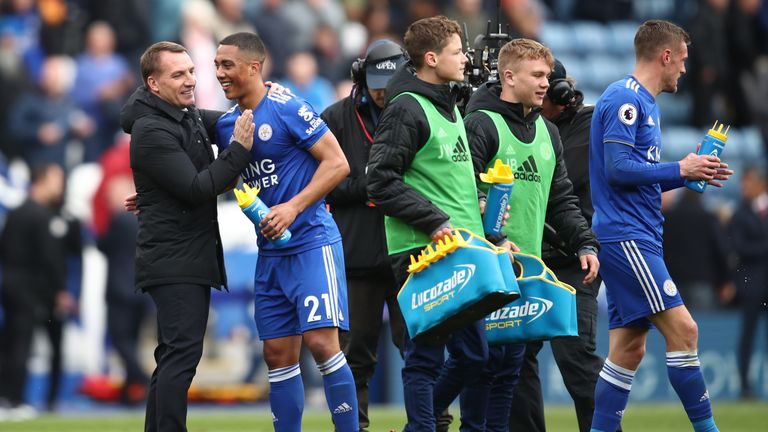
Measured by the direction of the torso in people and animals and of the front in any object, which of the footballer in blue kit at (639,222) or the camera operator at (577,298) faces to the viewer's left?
the camera operator

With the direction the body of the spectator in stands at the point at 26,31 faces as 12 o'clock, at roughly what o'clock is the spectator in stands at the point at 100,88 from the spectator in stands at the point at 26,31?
the spectator in stands at the point at 100,88 is roughly at 10 o'clock from the spectator in stands at the point at 26,31.

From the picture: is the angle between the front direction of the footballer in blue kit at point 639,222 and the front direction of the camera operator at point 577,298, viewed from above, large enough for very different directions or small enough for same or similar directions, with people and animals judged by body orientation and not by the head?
very different directions

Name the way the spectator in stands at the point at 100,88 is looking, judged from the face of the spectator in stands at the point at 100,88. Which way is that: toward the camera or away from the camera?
toward the camera

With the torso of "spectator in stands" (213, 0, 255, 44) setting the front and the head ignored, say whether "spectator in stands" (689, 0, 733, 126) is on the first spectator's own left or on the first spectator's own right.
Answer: on the first spectator's own left

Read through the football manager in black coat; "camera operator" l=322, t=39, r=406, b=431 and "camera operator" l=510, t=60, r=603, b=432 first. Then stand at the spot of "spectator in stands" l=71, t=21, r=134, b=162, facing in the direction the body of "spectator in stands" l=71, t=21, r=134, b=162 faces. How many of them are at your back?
0

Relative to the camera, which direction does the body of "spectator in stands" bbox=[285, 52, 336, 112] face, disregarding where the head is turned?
toward the camera

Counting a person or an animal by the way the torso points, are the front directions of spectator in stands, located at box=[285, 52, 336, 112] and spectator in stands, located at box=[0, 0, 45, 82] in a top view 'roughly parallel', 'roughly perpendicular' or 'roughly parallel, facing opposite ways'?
roughly parallel

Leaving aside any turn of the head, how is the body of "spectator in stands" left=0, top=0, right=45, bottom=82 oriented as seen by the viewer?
toward the camera

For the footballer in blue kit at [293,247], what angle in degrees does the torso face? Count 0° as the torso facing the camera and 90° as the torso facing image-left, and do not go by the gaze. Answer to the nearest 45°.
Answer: approximately 45°

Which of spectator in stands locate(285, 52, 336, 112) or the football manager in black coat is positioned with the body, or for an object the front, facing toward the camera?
the spectator in stands

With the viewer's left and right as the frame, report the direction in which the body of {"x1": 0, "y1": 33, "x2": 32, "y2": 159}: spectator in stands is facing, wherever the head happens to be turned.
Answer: facing the viewer

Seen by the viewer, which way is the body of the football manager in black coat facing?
to the viewer's right

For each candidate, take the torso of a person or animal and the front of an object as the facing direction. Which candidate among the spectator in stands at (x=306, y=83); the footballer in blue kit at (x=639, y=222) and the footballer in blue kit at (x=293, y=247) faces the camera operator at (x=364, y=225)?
the spectator in stands

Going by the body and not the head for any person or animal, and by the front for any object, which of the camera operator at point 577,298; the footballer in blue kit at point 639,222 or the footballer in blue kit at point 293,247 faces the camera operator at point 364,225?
the camera operator at point 577,298

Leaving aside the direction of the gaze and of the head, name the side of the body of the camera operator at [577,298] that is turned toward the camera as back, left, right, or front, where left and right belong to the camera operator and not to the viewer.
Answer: left

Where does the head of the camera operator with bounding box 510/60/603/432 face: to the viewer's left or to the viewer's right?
to the viewer's left

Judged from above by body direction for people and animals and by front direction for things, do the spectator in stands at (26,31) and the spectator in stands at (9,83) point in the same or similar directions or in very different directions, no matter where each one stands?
same or similar directions

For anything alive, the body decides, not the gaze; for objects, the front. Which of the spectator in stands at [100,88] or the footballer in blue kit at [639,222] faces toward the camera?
the spectator in stands

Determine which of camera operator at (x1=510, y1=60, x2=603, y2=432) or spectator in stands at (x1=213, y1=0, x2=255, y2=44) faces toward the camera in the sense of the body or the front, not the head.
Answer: the spectator in stands

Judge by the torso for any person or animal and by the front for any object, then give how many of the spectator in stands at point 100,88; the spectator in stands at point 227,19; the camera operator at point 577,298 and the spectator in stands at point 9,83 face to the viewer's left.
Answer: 1
